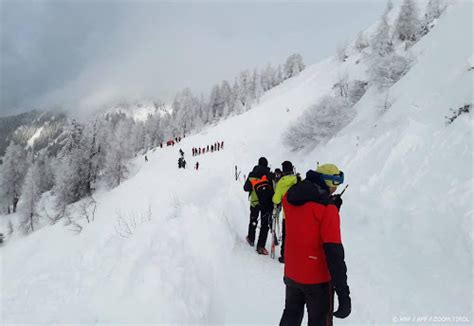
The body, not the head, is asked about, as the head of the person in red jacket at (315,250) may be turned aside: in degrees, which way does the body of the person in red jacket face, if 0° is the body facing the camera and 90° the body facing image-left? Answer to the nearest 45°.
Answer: approximately 225°

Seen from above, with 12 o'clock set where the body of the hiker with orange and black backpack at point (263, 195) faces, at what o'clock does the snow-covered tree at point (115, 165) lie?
The snow-covered tree is roughly at 11 o'clock from the hiker with orange and black backpack.

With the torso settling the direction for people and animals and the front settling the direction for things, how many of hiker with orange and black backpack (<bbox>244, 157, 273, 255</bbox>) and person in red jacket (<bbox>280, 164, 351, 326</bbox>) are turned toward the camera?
0

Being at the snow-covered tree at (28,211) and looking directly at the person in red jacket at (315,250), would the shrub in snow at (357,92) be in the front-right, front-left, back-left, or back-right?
front-left

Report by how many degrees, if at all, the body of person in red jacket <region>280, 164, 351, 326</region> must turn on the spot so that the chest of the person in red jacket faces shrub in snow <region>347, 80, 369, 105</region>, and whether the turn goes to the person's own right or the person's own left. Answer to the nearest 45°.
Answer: approximately 45° to the person's own left

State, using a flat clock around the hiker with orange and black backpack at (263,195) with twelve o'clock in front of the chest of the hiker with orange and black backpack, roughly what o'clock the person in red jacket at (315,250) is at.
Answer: The person in red jacket is roughly at 6 o'clock from the hiker with orange and black backpack.

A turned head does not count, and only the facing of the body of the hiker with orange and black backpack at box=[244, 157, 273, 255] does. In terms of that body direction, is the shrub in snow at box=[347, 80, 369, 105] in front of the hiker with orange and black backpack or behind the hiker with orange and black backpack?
in front

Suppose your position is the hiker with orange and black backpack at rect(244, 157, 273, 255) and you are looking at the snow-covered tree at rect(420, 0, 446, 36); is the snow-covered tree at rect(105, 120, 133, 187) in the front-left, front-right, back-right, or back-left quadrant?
front-left

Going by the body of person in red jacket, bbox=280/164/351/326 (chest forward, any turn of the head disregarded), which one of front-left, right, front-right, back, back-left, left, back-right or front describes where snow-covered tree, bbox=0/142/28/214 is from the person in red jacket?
left

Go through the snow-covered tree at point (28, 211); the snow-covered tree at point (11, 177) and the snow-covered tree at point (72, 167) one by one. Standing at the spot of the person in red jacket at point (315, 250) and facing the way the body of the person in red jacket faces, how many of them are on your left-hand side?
3

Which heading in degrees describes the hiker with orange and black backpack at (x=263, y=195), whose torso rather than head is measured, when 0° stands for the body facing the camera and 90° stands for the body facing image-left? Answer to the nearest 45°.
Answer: approximately 180°

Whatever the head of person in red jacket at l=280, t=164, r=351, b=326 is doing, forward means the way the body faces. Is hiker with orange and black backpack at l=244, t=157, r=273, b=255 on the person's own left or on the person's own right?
on the person's own left
